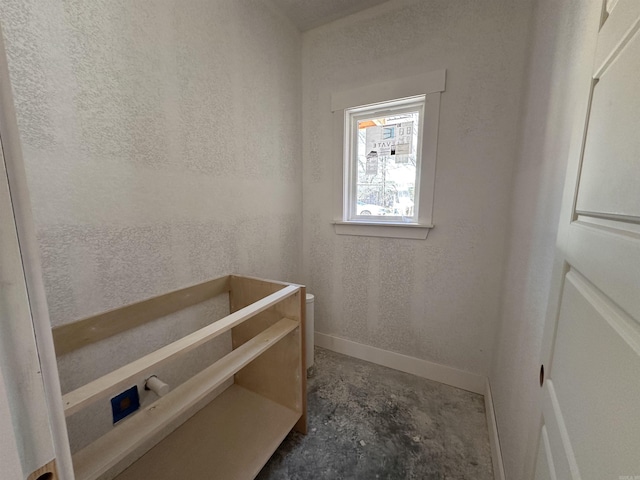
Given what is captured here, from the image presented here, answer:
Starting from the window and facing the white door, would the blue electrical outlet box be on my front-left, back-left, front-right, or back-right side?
front-right

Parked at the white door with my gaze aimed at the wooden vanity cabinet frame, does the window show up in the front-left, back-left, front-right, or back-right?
front-right

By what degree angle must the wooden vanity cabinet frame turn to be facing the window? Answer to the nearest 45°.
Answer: approximately 45° to its left

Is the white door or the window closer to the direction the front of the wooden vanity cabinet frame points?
the white door

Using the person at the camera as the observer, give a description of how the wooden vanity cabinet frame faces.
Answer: facing the viewer and to the right of the viewer

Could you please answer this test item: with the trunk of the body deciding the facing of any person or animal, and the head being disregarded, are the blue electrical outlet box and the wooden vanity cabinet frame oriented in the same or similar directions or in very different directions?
same or similar directions

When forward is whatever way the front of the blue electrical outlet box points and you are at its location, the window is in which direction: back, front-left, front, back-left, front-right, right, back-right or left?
front-left

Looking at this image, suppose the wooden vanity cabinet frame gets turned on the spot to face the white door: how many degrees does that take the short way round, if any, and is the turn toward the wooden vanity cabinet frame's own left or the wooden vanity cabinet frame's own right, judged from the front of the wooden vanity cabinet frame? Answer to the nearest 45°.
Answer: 0° — it already faces it

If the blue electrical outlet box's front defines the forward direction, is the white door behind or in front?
in front

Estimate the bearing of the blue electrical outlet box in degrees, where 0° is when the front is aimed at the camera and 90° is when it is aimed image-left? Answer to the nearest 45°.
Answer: approximately 315°
